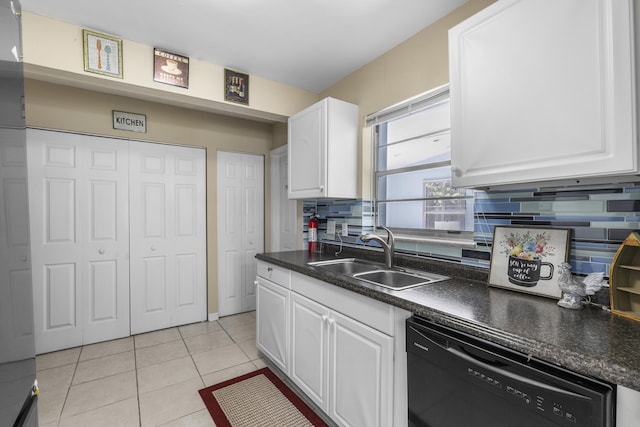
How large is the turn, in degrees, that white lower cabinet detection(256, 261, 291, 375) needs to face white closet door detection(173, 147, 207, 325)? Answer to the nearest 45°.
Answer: approximately 90° to its right

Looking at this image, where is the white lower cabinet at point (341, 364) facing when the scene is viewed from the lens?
facing the viewer and to the left of the viewer

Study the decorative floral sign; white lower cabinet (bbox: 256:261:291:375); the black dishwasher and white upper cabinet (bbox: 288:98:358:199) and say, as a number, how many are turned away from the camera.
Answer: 0

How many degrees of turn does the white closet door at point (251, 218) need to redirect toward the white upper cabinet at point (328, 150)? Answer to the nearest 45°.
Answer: approximately 45° to its left

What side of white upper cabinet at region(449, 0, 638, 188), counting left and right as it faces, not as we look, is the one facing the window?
right

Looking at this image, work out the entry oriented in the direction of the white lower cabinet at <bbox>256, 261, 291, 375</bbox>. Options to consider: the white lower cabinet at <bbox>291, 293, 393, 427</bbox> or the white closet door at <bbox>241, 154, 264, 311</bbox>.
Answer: the white closet door

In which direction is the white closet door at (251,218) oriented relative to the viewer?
toward the camera

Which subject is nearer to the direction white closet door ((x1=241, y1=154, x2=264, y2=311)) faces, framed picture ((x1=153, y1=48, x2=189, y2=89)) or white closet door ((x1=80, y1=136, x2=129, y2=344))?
the framed picture

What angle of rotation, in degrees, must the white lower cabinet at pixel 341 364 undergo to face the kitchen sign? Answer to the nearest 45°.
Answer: approximately 90° to its right

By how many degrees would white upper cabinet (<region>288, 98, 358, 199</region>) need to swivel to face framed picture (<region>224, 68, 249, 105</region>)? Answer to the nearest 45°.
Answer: approximately 45° to its right

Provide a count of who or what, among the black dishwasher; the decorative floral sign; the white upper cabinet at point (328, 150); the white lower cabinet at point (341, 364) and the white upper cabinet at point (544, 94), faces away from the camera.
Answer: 0

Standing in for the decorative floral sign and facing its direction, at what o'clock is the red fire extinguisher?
The red fire extinguisher is roughly at 2 o'clock from the decorative floral sign.

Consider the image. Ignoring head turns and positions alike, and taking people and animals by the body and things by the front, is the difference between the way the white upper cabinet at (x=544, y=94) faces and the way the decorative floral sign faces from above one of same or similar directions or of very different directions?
same or similar directions

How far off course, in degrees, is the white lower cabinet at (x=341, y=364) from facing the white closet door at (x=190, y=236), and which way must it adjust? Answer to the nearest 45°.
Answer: approximately 90° to its right

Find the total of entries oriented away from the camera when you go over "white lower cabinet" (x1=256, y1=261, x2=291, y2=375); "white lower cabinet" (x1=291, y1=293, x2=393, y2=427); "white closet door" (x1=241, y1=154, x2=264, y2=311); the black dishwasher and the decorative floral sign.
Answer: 0
